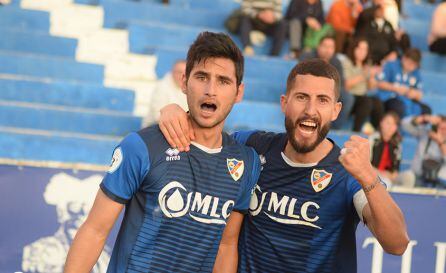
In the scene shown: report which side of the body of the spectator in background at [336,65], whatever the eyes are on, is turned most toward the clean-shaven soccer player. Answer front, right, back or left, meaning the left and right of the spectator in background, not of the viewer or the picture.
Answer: front

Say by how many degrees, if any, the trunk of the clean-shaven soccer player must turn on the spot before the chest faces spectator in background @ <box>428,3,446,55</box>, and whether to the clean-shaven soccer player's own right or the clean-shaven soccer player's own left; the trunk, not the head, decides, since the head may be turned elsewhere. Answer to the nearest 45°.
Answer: approximately 135° to the clean-shaven soccer player's own left

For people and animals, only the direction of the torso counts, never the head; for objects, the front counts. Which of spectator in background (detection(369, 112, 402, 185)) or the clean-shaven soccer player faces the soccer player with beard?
the spectator in background

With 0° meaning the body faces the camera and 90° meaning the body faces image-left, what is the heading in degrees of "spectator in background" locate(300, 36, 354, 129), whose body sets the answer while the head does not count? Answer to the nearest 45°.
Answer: approximately 0°

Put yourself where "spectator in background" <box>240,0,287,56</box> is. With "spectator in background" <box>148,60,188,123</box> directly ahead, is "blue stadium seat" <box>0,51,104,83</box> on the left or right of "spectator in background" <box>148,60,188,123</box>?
right

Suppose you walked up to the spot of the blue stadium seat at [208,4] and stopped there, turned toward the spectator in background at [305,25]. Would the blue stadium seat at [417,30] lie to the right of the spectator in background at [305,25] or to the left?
left

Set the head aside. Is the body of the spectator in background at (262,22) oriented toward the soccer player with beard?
yes
